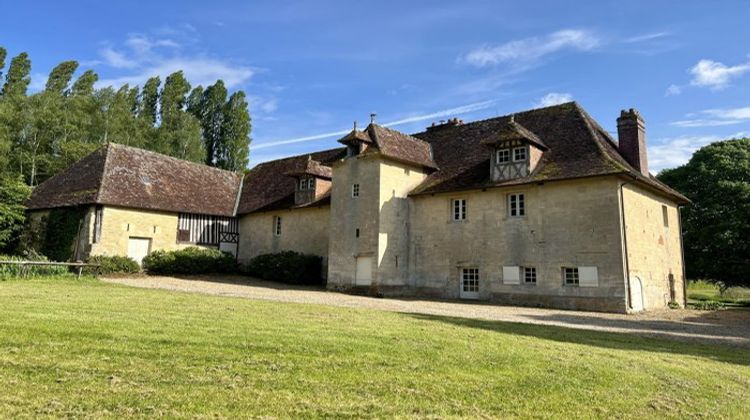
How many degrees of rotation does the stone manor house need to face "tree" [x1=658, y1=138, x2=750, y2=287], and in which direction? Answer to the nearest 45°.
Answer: approximately 135° to its left

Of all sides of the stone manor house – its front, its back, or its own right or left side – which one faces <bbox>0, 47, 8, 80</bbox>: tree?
right

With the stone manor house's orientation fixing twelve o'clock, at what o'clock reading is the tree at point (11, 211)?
The tree is roughly at 2 o'clock from the stone manor house.

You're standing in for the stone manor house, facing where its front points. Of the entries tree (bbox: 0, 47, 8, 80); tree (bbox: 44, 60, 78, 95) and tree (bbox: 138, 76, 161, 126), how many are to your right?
3

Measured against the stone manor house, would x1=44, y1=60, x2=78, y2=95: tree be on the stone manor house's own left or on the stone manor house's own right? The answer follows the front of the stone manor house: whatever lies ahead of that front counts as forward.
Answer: on the stone manor house's own right

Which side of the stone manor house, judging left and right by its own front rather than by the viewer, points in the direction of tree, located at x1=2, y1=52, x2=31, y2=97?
right

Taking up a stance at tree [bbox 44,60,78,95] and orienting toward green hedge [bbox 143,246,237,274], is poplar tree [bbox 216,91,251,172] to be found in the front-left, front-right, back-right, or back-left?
front-left

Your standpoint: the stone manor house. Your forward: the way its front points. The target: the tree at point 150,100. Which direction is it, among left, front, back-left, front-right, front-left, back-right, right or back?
right

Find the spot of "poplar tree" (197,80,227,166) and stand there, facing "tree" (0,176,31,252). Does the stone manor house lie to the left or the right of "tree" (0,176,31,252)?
left

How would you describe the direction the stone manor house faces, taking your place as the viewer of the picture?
facing the viewer and to the left of the viewer

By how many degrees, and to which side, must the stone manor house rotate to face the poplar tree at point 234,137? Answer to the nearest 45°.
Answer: approximately 90° to its right
